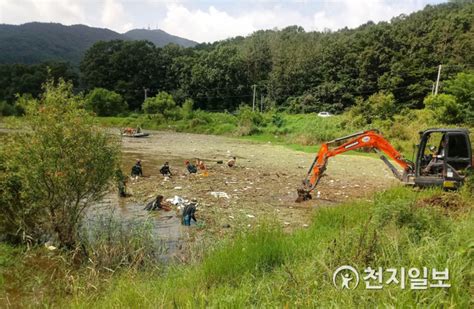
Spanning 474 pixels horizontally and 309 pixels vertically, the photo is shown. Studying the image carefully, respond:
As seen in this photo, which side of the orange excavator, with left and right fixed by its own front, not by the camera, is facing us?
left

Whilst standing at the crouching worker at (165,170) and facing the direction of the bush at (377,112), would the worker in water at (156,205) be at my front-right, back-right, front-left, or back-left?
back-right

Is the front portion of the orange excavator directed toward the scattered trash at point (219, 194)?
yes

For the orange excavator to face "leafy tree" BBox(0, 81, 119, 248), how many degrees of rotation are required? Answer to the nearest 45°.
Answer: approximately 45° to its left

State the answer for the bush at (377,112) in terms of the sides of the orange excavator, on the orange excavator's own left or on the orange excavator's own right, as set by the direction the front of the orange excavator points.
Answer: on the orange excavator's own right

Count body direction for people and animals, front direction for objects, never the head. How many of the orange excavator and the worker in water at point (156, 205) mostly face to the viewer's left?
1

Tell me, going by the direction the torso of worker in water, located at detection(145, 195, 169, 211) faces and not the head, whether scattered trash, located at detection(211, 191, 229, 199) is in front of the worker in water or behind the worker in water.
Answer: in front
